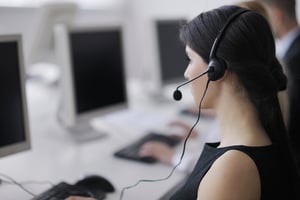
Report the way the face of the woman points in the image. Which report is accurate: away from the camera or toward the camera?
away from the camera

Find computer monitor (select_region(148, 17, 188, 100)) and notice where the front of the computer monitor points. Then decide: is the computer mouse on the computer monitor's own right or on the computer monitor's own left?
on the computer monitor's own right

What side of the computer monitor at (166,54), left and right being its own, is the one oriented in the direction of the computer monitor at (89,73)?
right

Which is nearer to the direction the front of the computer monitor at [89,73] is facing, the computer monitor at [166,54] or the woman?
the woman

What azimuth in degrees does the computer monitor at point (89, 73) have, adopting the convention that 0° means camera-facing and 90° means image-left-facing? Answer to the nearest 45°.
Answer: approximately 315°

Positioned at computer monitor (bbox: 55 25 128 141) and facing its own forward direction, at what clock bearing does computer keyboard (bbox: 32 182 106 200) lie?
The computer keyboard is roughly at 2 o'clock from the computer monitor.

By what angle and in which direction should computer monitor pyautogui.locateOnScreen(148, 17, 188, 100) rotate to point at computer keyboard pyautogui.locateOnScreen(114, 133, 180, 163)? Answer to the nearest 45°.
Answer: approximately 45° to its right

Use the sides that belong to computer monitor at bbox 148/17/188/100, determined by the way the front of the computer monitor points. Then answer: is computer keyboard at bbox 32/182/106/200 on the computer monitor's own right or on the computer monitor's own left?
on the computer monitor's own right

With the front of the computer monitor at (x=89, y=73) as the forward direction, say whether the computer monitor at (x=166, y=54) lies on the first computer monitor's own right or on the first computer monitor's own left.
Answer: on the first computer monitor's own left
